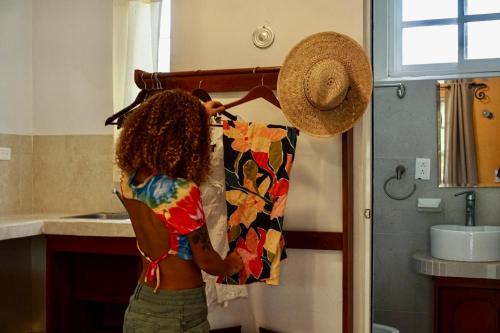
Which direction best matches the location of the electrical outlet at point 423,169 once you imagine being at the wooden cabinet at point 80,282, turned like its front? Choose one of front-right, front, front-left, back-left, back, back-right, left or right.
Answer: left

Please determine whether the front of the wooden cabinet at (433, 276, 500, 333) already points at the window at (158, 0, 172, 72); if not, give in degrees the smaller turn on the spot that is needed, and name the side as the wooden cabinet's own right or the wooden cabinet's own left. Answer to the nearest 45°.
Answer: approximately 45° to the wooden cabinet's own right

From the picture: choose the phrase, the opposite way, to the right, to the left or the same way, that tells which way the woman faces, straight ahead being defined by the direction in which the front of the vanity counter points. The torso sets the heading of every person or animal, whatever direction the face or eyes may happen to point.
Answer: the opposite way

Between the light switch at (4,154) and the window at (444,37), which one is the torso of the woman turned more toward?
the window

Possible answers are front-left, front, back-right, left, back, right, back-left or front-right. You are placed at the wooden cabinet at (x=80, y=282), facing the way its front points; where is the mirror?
left

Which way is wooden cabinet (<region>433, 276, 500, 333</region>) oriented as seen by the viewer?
toward the camera

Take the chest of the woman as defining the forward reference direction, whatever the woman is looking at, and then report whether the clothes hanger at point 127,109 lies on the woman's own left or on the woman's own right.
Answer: on the woman's own left

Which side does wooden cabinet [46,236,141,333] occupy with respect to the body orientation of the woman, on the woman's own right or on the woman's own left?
on the woman's own left

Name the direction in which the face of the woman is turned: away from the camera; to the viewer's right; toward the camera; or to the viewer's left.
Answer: away from the camera

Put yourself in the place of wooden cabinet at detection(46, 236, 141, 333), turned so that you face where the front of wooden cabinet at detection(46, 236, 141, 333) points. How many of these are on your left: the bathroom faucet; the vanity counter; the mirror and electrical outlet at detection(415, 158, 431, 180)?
4

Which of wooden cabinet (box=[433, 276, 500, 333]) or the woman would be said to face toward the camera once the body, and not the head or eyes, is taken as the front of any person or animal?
the wooden cabinet

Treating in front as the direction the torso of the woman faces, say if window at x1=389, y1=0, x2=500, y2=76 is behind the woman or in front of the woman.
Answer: in front

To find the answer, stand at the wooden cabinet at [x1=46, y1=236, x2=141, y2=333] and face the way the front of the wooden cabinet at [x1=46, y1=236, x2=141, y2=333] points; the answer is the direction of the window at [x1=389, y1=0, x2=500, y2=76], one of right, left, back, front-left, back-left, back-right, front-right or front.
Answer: left

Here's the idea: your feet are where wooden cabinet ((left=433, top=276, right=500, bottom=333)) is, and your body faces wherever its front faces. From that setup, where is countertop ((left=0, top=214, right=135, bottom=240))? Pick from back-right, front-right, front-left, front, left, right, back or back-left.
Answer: front-right

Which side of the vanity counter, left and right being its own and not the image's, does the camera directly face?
front

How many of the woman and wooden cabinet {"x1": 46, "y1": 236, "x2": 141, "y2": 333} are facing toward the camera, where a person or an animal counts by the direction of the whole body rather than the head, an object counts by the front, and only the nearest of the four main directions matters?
1

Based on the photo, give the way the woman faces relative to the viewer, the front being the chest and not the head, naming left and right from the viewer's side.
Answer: facing away from the viewer and to the right of the viewer

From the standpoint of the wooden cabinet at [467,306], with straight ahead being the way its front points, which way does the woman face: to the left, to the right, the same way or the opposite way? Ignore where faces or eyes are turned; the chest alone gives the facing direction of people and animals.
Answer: the opposite way
